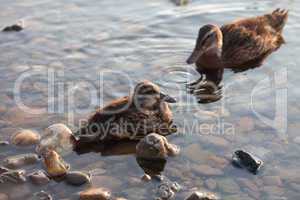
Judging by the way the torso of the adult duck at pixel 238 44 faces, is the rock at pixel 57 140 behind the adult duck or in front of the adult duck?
in front

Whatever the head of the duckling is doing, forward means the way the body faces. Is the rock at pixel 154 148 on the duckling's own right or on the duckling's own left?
on the duckling's own right

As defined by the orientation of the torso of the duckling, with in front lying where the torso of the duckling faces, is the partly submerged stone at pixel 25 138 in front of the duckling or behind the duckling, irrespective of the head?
behind

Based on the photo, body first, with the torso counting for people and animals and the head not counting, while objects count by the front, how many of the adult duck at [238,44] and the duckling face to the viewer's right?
1

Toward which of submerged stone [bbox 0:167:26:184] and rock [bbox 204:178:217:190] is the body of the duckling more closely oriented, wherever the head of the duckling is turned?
the rock

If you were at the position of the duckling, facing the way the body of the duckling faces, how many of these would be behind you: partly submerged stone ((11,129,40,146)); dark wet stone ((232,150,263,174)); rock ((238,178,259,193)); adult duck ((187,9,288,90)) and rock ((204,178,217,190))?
1

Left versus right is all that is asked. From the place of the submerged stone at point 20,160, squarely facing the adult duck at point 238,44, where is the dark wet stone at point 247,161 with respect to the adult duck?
right

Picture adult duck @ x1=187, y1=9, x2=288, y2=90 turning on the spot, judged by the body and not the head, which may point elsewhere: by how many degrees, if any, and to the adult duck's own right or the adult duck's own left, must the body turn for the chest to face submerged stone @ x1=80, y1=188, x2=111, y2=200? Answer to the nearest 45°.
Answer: approximately 45° to the adult duck's own left

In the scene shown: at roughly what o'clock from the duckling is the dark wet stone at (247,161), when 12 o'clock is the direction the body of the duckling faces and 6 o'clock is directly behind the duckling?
The dark wet stone is roughly at 1 o'clock from the duckling.

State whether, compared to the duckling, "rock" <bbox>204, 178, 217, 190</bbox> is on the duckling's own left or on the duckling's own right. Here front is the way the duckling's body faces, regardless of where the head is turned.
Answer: on the duckling's own right

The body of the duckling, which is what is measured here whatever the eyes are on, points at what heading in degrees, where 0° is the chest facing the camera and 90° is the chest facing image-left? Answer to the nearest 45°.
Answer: approximately 270°

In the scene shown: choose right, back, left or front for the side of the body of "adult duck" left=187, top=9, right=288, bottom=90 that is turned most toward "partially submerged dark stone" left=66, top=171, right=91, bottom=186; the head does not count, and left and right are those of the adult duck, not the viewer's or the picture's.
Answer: front

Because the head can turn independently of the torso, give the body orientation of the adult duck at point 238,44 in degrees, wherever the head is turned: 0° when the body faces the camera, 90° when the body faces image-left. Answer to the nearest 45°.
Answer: approximately 45°

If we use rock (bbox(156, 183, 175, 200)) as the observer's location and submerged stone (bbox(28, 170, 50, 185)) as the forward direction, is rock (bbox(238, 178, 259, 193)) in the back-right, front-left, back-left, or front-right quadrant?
back-right

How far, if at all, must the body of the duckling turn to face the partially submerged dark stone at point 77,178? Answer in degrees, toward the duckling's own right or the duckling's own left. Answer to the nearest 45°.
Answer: approximately 135° to the duckling's own right

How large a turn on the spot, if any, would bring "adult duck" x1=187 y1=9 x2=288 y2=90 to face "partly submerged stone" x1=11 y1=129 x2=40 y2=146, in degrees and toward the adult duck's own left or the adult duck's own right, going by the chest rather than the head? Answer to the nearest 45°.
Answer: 0° — it already faces it

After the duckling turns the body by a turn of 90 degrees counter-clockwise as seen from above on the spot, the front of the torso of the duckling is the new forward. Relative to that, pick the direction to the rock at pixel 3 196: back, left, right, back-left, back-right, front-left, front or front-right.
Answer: back-left
